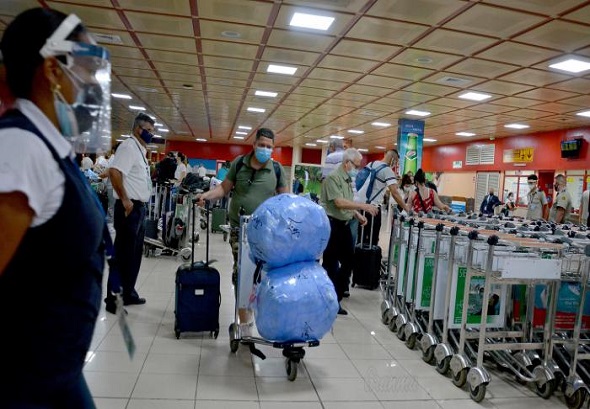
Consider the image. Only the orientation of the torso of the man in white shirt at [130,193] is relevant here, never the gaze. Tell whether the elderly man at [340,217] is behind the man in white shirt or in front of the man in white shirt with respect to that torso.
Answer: in front

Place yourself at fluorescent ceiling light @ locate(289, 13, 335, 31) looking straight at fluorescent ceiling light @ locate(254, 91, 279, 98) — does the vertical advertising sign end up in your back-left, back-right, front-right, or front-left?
front-right

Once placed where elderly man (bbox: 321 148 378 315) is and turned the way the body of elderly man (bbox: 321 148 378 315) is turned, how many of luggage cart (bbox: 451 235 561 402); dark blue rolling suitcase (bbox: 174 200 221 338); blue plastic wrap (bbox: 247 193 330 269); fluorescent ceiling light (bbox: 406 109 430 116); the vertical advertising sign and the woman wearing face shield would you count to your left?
2

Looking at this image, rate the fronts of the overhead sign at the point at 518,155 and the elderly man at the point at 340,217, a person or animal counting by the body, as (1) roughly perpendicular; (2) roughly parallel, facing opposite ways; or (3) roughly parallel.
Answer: roughly perpendicular

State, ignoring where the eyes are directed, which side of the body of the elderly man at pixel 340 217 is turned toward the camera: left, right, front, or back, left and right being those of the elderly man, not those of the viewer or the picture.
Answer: right

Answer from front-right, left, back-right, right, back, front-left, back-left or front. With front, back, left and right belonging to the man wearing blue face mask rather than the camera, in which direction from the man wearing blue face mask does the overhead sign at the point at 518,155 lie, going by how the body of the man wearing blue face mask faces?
back-left

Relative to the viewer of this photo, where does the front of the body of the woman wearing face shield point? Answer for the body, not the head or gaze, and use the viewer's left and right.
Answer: facing to the right of the viewer

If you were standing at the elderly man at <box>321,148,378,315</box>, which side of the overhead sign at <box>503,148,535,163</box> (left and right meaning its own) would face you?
front

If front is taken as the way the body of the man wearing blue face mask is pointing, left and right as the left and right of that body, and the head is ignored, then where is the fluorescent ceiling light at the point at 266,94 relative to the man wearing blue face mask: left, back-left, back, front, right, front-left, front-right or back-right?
back

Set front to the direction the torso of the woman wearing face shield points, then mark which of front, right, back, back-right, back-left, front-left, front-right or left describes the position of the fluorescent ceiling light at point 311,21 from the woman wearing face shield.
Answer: front-left

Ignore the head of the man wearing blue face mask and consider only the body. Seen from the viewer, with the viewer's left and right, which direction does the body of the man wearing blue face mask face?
facing the viewer

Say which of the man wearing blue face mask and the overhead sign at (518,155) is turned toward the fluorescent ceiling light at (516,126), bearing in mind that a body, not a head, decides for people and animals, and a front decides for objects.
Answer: the overhead sign

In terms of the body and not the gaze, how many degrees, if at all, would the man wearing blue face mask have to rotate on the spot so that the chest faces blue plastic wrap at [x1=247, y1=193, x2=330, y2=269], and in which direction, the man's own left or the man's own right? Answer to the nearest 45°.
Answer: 0° — they already face it

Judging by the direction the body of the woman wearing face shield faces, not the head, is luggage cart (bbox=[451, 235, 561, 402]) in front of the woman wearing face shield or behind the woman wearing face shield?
in front

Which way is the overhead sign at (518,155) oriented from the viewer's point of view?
toward the camera

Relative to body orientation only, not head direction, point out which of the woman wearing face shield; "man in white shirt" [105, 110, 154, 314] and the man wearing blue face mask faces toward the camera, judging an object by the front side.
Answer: the man wearing blue face mask

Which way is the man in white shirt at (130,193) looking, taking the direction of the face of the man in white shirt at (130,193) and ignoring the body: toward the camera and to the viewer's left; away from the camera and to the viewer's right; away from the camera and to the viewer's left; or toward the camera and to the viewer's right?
toward the camera and to the viewer's right
